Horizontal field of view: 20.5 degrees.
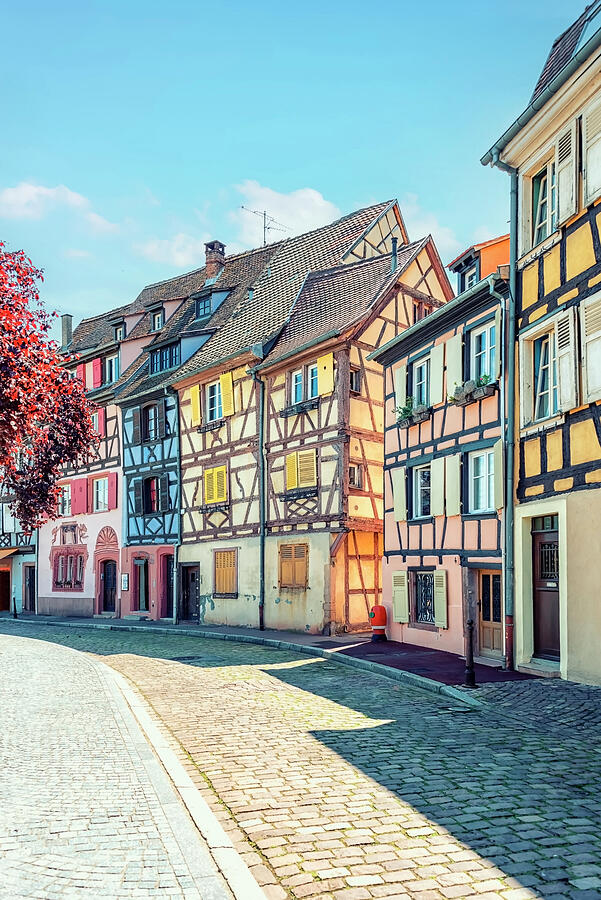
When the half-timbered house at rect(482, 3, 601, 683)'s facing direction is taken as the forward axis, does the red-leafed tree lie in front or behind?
in front

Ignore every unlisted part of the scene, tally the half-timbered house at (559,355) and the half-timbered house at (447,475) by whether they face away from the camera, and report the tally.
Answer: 0

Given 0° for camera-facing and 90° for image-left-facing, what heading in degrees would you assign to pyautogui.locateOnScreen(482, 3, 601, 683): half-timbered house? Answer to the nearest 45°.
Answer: approximately 45°

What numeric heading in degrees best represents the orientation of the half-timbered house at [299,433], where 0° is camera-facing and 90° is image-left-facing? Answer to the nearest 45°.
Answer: approximately 45°

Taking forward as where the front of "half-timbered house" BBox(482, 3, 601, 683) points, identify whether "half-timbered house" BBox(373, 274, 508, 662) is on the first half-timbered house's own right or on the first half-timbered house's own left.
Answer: on the first half-timbered house's own right

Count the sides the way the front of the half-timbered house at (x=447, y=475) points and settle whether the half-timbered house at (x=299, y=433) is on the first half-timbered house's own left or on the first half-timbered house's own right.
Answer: on the first half-timbered house's own right

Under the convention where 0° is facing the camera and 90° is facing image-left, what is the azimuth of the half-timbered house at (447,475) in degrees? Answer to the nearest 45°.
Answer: approximately 45°

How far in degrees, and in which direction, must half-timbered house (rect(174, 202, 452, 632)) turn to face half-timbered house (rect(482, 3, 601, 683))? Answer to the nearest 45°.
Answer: approximately 45° to its left
